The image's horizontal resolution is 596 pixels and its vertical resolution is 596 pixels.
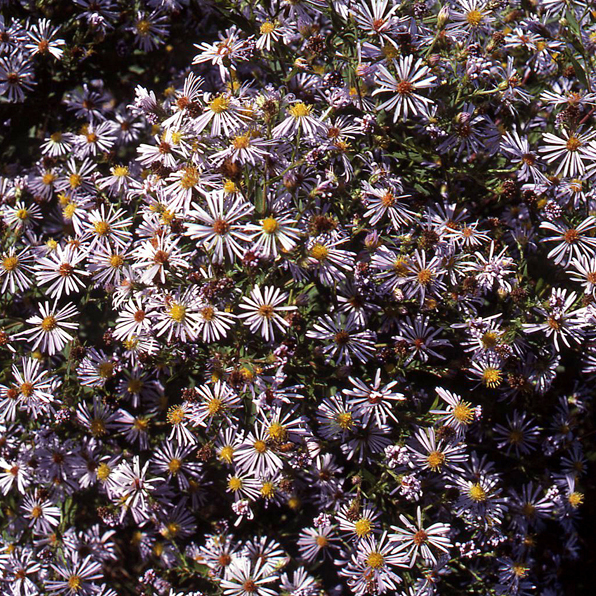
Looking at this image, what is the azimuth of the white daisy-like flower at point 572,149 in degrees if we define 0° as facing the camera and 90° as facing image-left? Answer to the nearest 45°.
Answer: approximately 0°

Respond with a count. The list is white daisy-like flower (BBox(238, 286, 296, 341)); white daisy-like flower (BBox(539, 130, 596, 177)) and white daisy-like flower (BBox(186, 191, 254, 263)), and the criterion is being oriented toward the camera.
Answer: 3
